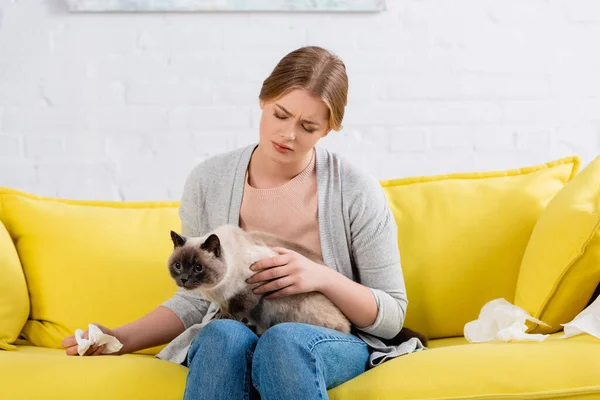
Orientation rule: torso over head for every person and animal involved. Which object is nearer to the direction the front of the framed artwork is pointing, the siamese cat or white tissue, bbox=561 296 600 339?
the siamese cat

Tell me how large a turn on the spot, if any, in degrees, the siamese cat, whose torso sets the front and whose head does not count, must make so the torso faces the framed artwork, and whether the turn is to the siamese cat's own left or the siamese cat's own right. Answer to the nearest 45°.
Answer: approximately 135° to the siamese cat's own right

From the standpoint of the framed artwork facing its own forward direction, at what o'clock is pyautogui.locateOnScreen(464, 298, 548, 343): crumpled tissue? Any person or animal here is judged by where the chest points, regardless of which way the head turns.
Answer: The crumpled tissue is roughly at 11 o'clock from the framed artwork.

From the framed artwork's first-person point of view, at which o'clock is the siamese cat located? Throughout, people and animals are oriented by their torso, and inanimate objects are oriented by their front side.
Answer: The siamese cat is roughly at 12 o'clock from the framed artwork.

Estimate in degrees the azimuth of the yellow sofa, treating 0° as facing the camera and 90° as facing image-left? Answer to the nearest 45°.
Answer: approximately 0°

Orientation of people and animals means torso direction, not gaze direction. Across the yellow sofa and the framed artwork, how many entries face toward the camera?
2

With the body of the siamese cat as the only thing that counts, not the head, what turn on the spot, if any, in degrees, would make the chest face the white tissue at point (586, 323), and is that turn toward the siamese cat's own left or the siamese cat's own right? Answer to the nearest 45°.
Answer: approximately 135° to the siamese cat's own left

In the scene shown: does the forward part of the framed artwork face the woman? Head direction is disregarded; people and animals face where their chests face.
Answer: yes
